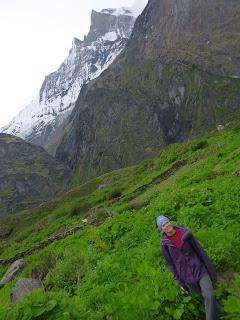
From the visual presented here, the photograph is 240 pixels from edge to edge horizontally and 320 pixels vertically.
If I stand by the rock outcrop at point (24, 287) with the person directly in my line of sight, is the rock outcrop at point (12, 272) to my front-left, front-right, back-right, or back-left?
back-left

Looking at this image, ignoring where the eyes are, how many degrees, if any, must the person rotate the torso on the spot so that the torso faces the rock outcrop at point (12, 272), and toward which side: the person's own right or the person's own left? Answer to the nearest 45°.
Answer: approximately 135° to the person's own right

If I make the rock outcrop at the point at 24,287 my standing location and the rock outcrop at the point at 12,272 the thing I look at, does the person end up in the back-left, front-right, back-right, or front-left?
back-right

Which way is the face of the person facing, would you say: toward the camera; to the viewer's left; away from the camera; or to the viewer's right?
toward the camera

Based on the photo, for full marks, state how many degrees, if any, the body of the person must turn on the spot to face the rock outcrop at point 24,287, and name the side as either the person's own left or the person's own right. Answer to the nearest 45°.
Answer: approximately 135° to the person's own right

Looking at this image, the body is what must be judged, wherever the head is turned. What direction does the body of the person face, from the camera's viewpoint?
toward the camera
